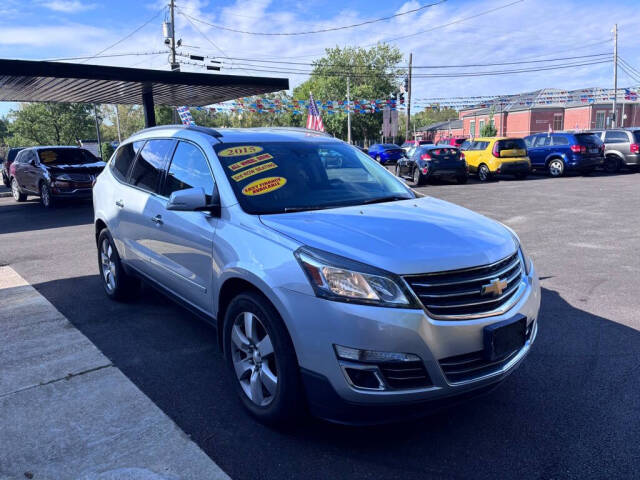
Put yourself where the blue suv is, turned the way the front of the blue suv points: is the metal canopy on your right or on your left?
on your left

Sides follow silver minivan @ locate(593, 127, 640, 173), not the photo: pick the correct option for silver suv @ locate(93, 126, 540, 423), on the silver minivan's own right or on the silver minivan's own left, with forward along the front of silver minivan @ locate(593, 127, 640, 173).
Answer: on the silver minivan's own left

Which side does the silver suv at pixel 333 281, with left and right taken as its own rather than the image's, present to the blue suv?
left

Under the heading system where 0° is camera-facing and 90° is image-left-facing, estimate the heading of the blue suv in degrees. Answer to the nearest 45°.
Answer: approximately 135°

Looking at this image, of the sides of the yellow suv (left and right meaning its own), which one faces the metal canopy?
left

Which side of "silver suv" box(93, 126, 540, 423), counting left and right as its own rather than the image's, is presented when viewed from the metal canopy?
back

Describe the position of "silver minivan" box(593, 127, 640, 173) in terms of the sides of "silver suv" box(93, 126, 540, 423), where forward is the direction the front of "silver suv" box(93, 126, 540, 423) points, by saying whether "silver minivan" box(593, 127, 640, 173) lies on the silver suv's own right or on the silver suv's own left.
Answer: on the silver suv's own left

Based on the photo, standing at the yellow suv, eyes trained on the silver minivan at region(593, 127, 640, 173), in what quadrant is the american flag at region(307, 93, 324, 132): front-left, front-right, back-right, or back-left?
back-left

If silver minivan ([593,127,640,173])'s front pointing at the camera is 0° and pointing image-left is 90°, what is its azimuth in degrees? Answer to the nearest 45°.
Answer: approximately 135°

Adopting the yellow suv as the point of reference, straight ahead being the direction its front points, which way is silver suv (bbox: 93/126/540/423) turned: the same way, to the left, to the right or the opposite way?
the opposite way

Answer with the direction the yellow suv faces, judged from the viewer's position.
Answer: facing away from the viewer and to the left of the viewer
